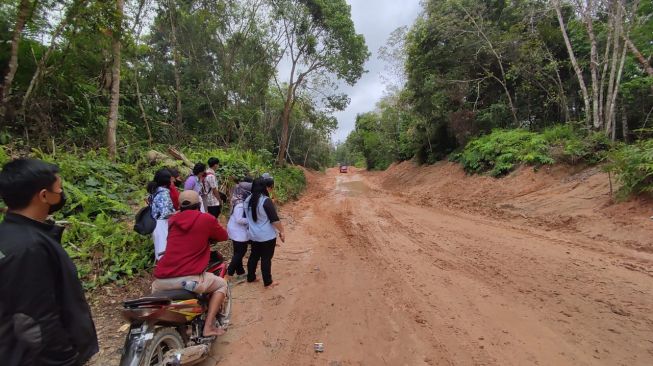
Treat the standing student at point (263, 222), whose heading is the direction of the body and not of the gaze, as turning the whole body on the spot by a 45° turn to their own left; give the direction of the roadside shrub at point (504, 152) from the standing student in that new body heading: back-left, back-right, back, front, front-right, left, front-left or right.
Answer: front-right

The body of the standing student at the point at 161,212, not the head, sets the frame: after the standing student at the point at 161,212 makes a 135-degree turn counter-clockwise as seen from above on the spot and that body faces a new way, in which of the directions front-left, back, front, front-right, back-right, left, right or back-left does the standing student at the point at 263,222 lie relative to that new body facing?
back

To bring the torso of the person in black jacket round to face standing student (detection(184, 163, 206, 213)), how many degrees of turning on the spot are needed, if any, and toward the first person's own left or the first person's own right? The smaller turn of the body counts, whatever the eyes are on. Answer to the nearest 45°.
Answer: approximately 90° to the first person's own left

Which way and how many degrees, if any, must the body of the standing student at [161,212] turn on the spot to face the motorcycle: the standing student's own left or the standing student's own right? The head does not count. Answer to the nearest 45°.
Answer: approximately 135° to the standing student's own right

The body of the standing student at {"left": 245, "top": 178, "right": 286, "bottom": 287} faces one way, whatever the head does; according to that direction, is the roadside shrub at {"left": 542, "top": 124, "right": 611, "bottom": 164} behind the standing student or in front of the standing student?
in front

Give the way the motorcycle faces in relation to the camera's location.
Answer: facing away from the viewer and to the right of the viewer

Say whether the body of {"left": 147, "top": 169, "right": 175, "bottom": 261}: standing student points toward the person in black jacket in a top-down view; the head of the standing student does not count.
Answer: no

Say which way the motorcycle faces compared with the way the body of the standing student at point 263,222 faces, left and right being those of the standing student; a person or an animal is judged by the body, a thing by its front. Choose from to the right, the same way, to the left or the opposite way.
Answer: the same way

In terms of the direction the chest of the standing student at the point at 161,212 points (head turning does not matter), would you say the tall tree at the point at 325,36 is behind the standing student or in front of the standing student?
in front

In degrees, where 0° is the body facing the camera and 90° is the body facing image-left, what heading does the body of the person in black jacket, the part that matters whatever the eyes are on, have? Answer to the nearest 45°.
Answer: approximately 225°

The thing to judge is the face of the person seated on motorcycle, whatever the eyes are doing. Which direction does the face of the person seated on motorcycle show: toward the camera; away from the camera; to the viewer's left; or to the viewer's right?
away from the camera

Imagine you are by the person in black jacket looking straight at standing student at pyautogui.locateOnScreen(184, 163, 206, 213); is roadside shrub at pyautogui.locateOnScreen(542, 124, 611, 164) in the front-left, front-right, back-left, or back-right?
front-right

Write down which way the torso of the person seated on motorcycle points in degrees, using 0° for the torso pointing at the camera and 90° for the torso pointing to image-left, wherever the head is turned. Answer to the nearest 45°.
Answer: approximately 225°

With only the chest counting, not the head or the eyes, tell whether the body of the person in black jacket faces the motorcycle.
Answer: yes

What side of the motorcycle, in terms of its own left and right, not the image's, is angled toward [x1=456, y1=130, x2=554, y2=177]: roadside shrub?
front

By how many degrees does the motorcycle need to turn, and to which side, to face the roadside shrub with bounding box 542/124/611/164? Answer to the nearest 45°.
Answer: approximately 45° to its right

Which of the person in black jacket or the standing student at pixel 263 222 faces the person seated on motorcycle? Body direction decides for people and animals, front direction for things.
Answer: the person in black jacket

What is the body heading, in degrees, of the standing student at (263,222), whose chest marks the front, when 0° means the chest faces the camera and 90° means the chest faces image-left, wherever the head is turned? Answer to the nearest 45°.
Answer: approximately 225°

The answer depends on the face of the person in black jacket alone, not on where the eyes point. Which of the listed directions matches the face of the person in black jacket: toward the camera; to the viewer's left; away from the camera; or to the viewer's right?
to the viewer's right

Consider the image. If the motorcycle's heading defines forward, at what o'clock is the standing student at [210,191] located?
The standing student is roughly at 11 o'clock from the motorcycle.

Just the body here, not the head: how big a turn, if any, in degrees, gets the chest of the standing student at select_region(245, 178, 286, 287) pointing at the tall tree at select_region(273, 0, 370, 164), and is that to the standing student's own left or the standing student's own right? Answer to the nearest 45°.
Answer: approximately 45° to the standing student's own left
